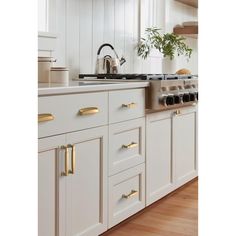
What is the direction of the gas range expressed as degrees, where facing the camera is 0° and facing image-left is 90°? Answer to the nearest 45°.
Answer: approximately 315°

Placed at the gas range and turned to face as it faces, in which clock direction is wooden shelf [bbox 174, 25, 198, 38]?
The wooden shelf is roughly at 8 o'clock from the gas range.

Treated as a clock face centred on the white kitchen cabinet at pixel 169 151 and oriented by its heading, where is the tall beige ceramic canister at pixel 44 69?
The tall beige ceramic canister is roughly at 3 o'clock from the white kitchen cabinet.

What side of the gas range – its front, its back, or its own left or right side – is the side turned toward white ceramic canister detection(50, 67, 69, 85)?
right

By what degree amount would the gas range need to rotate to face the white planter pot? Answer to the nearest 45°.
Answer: approximately 135° to its left

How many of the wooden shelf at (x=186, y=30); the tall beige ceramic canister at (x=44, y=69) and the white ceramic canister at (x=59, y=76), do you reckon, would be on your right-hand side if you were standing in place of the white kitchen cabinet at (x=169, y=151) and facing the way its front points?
2

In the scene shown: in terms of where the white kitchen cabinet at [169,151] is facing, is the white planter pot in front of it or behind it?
behind

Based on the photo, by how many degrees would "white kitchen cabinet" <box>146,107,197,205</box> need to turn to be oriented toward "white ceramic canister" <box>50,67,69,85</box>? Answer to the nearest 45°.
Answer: approximately 90° to its right

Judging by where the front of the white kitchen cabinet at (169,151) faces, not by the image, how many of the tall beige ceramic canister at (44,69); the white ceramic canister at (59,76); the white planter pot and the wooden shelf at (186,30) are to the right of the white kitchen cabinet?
2

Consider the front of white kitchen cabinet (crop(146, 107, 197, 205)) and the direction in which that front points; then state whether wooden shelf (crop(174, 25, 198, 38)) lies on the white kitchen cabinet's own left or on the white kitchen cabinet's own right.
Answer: on the white kitchen cabinet's own left

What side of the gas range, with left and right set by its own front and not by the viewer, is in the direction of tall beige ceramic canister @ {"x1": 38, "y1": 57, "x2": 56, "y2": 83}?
right
